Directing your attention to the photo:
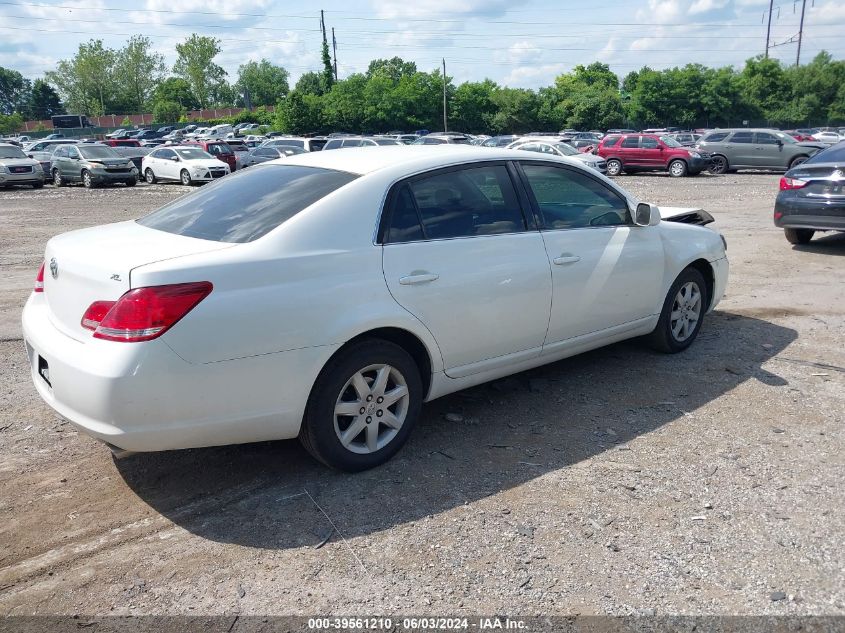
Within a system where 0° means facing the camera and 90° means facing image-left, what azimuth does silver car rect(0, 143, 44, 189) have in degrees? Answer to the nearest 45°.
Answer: approximately 315°

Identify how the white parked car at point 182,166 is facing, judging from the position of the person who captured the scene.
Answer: facing the viewer and to the right of the viewer

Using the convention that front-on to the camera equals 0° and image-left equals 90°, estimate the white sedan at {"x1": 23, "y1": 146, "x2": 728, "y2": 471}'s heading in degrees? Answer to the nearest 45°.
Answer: approximately 225°

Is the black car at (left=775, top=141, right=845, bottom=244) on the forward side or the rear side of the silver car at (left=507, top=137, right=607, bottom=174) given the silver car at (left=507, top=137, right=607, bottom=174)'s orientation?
on the forward side

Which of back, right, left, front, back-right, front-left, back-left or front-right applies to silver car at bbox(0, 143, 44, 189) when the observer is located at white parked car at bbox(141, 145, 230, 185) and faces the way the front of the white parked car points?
back-right

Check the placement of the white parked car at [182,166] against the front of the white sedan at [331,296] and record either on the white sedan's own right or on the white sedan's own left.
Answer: on the white sedan's own left

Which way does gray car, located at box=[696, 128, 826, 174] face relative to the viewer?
to the viewer's right

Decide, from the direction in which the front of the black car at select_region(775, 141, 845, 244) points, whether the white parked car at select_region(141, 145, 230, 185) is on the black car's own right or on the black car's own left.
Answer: on the black car's own left

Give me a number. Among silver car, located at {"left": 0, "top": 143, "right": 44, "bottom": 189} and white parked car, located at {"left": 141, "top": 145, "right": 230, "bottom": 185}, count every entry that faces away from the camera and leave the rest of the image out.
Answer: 0

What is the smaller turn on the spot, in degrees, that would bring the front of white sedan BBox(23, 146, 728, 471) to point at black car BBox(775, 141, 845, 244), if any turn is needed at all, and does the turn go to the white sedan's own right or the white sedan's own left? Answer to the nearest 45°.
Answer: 0° — it already faces it

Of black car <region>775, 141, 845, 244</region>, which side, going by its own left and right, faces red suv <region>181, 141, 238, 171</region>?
left
